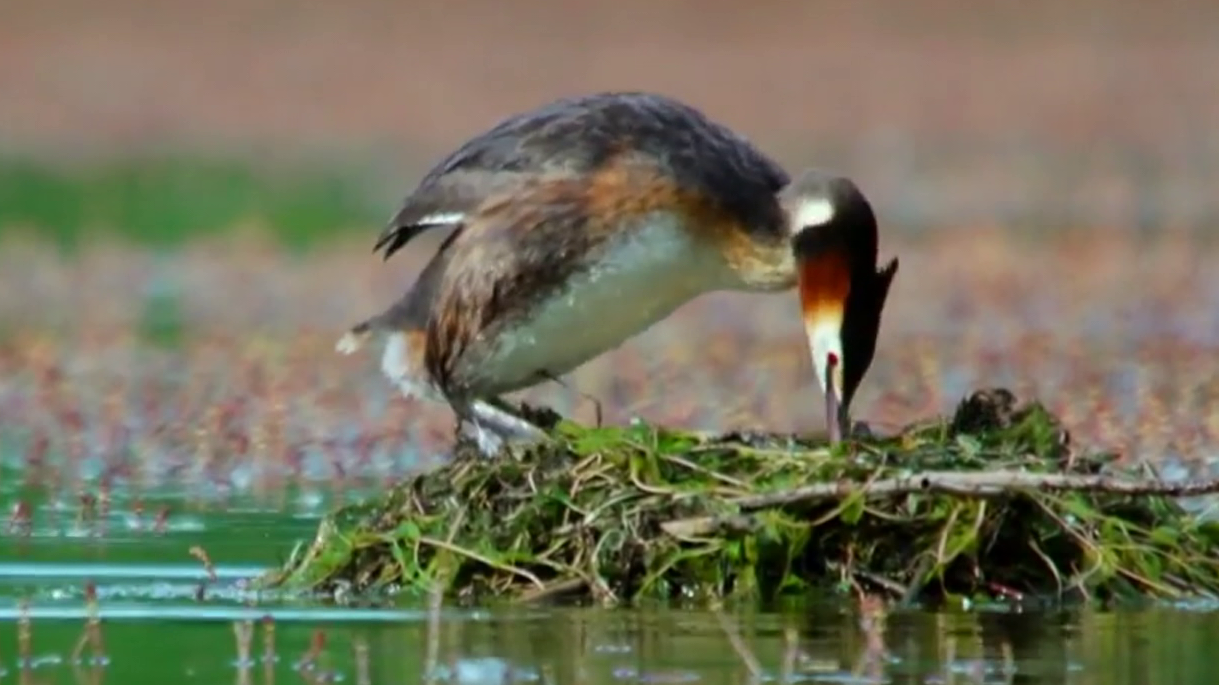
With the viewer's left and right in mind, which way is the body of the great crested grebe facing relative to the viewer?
facing to the right of the viewer
